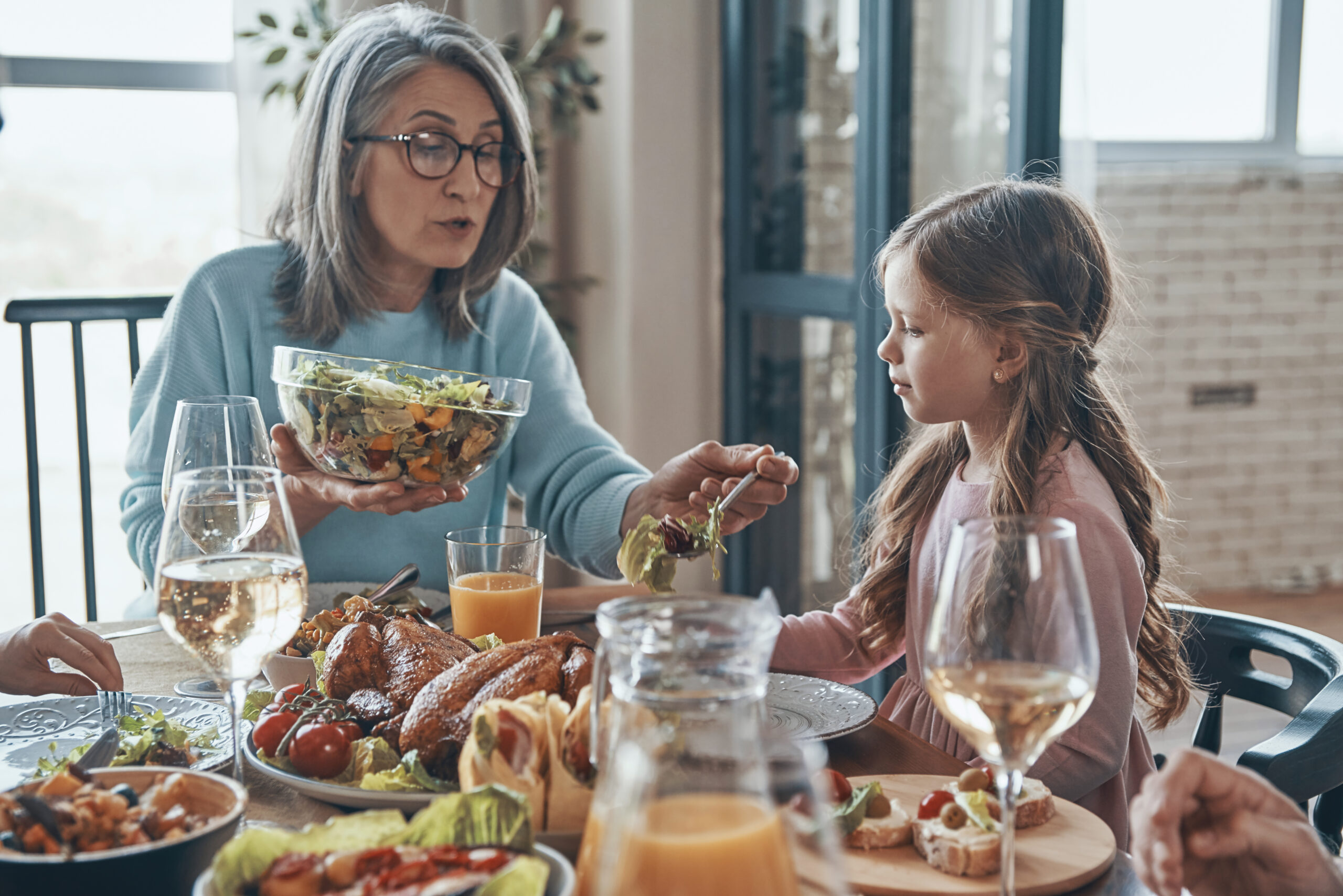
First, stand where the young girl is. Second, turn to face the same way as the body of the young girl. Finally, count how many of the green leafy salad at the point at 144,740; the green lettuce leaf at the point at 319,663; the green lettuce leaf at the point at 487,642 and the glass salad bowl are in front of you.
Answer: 4

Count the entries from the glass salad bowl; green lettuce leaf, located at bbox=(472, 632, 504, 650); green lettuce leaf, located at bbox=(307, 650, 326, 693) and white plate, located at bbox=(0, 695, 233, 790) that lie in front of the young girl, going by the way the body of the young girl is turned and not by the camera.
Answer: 4

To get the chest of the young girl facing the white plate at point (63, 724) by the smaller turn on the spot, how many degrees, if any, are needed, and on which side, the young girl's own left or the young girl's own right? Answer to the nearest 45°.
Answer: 0° — they already face it

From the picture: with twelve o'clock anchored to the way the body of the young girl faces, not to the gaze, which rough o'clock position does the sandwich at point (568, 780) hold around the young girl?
The sandwich is roughly at 11 o'clock from the young girl.

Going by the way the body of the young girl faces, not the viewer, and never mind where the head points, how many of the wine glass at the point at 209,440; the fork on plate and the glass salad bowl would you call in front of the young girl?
3

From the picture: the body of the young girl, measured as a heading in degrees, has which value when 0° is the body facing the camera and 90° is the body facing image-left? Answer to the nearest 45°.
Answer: approximately 45°

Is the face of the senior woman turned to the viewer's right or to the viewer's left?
to the viewer's right
